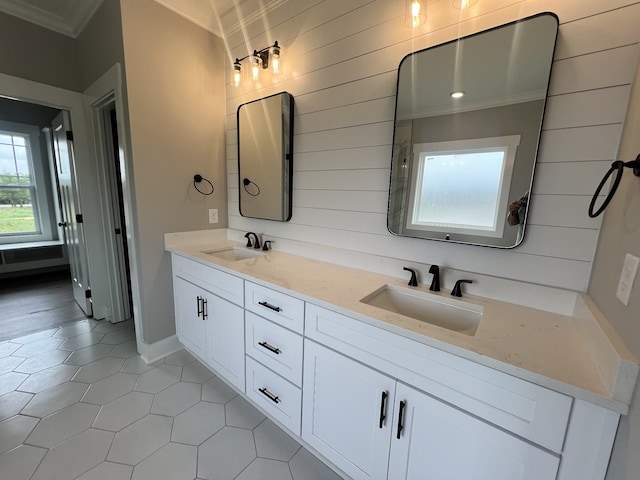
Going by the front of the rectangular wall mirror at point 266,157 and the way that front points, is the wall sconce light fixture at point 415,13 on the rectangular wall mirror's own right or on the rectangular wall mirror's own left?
on the rectangular wall mirror's own left

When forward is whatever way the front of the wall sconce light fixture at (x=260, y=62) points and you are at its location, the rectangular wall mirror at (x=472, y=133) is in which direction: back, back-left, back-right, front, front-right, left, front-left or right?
left

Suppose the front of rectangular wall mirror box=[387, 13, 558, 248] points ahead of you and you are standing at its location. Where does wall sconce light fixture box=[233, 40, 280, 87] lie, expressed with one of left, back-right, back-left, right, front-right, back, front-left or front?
front-right

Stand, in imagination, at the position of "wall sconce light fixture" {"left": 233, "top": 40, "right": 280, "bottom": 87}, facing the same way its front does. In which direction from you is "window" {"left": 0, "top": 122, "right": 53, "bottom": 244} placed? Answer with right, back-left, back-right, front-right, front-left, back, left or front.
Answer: right

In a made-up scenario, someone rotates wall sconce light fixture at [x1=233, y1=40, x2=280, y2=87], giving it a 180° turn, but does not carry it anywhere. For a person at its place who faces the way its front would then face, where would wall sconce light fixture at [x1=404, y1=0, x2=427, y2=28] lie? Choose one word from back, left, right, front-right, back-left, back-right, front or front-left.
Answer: right

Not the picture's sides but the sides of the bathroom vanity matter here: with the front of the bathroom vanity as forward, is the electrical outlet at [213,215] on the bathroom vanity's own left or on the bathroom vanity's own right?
on the bathroom vanity's own right

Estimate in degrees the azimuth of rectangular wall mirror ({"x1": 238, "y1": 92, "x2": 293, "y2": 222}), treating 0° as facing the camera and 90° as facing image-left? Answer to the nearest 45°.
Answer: approximately 45°

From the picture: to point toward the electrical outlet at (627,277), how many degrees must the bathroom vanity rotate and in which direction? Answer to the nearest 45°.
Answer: approximately 135° to its left

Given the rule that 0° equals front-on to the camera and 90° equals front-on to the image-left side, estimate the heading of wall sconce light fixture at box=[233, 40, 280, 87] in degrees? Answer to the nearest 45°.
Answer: approximately 45°
